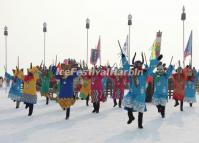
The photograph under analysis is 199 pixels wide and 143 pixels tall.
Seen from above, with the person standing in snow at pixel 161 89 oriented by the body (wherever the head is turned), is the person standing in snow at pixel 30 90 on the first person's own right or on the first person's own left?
on the first person's own right

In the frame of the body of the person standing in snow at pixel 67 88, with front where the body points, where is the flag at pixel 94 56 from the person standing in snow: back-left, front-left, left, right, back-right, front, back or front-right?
back

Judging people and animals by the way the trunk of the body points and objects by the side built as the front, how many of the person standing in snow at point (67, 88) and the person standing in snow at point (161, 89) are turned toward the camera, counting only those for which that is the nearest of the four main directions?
2

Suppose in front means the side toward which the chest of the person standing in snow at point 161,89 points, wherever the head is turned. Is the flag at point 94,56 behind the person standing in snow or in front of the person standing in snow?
behind

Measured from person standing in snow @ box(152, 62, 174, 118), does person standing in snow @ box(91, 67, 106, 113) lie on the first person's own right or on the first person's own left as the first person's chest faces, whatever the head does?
on the first person's own right

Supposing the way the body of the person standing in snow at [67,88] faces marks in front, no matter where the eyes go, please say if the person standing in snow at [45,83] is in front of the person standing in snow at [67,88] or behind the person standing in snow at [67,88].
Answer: behind

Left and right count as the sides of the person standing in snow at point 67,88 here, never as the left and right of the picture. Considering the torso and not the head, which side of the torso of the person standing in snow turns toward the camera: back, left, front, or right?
front

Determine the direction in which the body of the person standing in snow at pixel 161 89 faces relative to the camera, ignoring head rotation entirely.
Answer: toward the camera
